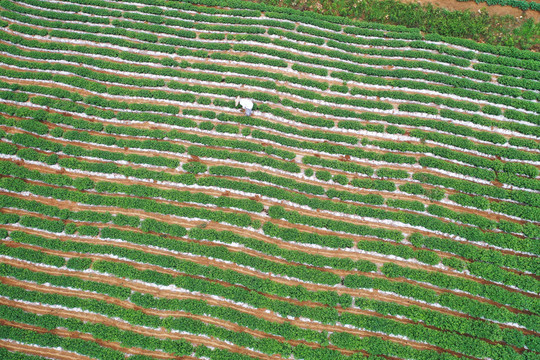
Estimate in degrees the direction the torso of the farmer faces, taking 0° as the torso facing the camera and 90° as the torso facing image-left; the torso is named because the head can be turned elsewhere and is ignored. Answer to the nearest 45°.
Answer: approximately 90°
